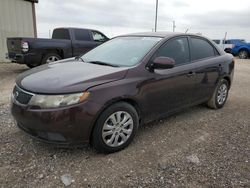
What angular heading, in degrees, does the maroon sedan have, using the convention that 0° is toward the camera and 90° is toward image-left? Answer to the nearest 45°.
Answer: approximately 45°

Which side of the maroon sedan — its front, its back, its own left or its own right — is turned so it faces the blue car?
back
